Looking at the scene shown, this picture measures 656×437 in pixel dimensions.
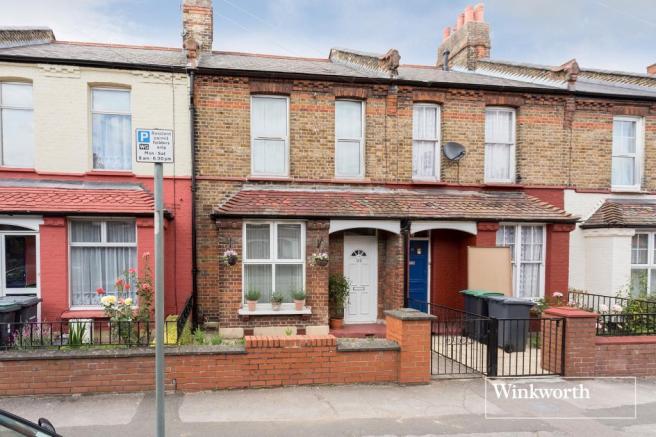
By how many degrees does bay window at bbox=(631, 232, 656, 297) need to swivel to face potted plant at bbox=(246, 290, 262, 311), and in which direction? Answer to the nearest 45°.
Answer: approximately 45° to its right

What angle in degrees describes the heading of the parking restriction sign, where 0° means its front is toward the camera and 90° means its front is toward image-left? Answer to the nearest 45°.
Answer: approximately 0°

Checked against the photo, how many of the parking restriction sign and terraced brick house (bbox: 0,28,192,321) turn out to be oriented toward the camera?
2

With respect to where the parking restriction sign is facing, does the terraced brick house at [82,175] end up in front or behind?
behind

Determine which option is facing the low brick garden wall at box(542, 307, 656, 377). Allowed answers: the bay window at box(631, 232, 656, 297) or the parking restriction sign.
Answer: the bay window

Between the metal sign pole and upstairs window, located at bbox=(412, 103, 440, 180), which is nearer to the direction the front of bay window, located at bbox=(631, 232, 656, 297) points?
the metal sign pole

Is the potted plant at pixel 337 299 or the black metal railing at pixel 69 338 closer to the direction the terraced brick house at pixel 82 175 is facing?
the black metal railing

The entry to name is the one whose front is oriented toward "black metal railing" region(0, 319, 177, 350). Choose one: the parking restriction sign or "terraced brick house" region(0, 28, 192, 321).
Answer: the terraced brick house

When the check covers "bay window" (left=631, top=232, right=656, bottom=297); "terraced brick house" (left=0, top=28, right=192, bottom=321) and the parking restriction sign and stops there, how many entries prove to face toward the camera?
3
